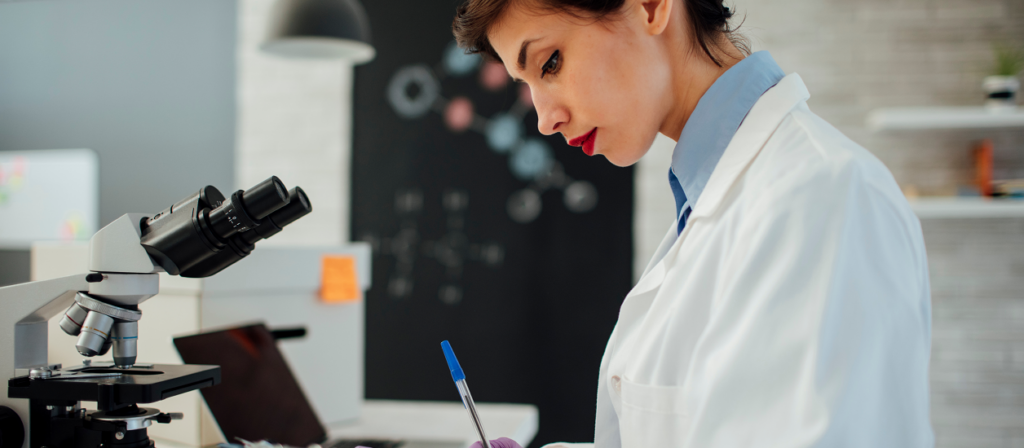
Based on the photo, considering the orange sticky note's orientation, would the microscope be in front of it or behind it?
in front

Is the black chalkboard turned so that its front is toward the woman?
yes

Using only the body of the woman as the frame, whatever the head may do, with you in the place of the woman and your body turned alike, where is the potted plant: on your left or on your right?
on your right

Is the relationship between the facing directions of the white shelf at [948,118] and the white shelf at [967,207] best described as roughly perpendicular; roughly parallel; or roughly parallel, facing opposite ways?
roughly parallel

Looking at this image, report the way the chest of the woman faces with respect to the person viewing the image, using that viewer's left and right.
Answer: facing to the left of the viewer

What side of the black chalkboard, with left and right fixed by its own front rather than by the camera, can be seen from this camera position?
front

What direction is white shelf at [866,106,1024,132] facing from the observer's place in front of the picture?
facing the viewer

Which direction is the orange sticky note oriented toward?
toward the camera

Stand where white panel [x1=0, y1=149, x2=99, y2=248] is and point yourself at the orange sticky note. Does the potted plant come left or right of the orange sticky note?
left

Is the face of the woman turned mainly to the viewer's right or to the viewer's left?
to the viewer's left
